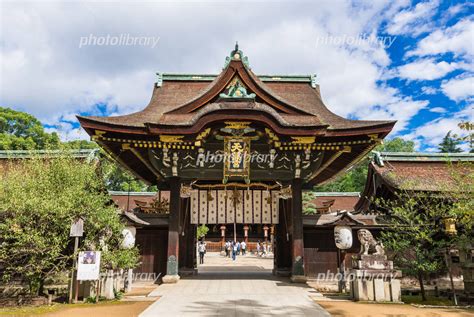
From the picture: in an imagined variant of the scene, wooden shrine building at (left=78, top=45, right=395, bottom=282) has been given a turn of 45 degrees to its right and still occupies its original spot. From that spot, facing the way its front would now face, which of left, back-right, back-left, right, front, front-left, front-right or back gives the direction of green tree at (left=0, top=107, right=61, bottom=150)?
right

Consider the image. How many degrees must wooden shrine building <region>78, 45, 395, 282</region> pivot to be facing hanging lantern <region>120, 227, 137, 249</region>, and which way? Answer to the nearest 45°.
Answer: approximately 45° to its right

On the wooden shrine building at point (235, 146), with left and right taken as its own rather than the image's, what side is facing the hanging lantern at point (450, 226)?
left

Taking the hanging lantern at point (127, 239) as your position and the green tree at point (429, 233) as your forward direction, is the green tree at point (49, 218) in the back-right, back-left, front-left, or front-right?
back-right

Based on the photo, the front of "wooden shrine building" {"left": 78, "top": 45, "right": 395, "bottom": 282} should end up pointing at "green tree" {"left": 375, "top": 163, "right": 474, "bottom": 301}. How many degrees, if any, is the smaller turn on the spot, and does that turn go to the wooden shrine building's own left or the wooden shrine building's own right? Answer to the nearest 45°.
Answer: approximately 90° to the wooden shrine building's own left

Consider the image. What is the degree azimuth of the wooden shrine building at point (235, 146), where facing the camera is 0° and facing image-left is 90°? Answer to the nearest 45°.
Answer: approximately 0°

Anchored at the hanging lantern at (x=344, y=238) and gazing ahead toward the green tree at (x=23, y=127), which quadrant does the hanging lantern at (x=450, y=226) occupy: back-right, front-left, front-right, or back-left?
back-right
